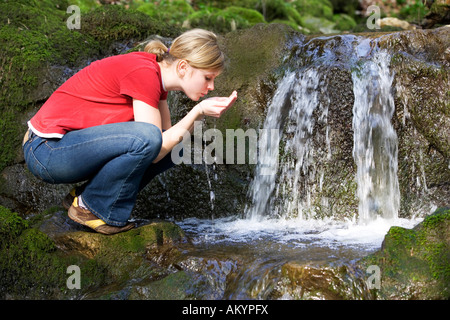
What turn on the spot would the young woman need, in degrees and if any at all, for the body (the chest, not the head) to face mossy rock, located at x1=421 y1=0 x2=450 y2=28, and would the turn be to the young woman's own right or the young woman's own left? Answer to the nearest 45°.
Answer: approximately 45° to the young woman's own left

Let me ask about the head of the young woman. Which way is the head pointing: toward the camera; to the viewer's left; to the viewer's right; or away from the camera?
to the viewer's right

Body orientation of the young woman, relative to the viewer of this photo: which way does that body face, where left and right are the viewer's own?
facing to the right of the viewer
